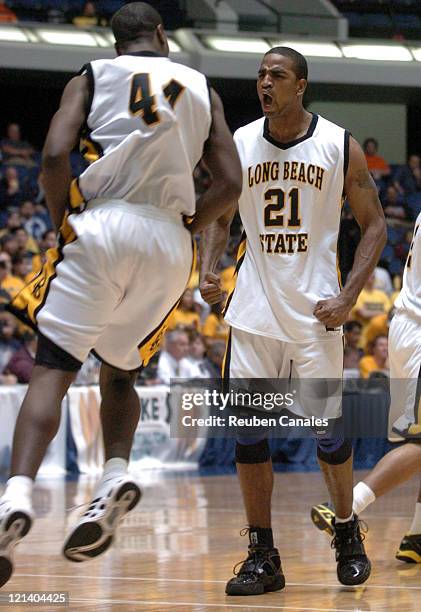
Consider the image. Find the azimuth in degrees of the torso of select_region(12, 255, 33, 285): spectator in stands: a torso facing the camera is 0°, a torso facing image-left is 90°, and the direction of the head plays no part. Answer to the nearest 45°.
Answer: approximately 0°

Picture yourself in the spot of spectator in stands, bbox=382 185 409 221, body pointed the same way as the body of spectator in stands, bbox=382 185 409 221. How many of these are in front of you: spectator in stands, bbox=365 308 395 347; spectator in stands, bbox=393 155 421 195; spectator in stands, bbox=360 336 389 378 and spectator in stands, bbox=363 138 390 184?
2

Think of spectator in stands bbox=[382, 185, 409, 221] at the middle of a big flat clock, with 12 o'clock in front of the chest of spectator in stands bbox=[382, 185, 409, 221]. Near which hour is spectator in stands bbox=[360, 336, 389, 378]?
spectator in stands bbox=[360, 336, 389, 378] is roughly at 12 o'clock from spectator in stands bbox=[382, 185, 409, 221].

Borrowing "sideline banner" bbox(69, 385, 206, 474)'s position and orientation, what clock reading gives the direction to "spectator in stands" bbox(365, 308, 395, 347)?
The spectator in stands is roughly at 8 o'clock from the sideline banner.

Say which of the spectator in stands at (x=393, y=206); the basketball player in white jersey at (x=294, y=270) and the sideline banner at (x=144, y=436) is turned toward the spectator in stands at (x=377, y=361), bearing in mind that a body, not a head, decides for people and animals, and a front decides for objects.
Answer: the spectator in stands at (x=393, y=206)

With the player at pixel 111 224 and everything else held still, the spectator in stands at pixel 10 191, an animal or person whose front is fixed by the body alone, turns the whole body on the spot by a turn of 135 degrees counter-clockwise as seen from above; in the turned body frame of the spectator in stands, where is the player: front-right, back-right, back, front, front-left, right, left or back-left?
back-right

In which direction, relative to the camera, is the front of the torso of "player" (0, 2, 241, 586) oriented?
away from the camera

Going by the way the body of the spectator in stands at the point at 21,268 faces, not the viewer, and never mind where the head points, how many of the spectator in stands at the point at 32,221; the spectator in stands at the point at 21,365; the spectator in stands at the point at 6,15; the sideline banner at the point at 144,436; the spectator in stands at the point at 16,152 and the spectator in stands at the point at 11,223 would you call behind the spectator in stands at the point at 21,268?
4

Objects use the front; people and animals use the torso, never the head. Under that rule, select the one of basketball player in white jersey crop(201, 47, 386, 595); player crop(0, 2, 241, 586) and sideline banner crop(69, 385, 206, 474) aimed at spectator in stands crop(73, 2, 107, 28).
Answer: the player
